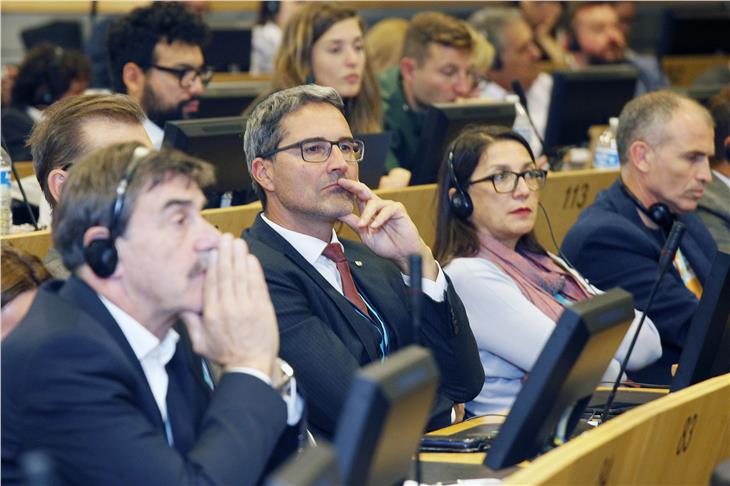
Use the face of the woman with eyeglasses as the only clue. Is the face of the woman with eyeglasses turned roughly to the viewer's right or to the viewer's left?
to the viewer's right

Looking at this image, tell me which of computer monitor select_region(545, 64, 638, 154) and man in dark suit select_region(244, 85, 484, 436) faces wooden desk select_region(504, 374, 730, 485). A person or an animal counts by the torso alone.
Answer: the man in dark suit

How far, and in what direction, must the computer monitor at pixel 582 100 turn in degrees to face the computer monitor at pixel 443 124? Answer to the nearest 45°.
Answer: approximately 135° to its left

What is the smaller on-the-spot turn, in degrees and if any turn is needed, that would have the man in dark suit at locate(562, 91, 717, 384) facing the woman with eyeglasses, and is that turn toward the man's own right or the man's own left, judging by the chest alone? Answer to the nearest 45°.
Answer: approximately 90° to the man's own right

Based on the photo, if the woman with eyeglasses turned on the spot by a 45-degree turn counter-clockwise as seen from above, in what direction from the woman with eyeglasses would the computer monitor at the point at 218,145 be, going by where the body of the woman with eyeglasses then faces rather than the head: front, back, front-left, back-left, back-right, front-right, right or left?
back

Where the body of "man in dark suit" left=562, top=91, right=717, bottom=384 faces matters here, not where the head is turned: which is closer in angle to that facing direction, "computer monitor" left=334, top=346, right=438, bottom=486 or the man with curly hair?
the computer monitor

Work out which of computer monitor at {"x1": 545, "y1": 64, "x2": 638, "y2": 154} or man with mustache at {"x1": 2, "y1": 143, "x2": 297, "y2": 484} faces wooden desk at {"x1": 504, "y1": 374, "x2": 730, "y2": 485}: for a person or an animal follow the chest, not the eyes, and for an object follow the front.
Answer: the man with mustache

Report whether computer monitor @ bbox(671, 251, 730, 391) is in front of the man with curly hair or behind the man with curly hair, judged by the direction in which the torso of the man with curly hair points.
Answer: in front

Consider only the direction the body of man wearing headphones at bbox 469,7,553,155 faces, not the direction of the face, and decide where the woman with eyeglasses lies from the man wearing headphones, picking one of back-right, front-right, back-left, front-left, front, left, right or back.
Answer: front-right

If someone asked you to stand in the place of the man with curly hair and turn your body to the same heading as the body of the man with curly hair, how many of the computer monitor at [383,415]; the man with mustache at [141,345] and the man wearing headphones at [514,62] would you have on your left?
1

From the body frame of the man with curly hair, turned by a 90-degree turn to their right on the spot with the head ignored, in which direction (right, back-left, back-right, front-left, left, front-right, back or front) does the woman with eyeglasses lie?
left

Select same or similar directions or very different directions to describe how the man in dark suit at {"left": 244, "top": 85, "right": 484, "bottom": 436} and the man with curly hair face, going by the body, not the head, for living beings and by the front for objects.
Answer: same or similar directions

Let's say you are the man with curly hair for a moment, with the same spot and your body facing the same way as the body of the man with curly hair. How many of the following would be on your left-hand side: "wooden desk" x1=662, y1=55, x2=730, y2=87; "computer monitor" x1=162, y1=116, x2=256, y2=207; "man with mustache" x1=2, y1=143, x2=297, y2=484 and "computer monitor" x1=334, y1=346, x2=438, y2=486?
1

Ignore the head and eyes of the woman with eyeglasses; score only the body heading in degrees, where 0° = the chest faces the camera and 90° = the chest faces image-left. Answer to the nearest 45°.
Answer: approximately 315°

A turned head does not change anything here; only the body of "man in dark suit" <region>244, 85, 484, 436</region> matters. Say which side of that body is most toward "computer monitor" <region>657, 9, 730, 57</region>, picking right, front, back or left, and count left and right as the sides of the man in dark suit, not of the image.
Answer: left

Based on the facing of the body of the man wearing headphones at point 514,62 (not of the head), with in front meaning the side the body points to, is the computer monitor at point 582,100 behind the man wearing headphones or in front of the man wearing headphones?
in front

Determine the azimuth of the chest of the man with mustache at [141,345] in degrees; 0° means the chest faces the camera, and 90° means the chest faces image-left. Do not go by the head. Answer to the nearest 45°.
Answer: approximately 270°

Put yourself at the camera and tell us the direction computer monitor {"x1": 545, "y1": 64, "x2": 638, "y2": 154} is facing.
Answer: facing away from the viewer and to the left of the viewer

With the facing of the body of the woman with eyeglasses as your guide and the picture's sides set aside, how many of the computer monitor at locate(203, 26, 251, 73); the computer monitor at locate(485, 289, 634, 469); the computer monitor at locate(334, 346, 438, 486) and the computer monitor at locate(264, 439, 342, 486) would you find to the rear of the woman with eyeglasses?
1

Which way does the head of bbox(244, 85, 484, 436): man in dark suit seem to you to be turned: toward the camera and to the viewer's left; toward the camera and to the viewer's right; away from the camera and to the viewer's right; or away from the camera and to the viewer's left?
toward the camera and to the viewer's right
